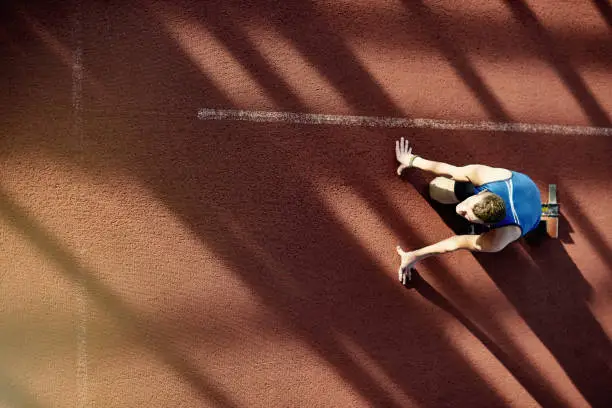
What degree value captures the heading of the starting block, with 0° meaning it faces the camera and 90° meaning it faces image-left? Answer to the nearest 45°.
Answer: approximately 90°

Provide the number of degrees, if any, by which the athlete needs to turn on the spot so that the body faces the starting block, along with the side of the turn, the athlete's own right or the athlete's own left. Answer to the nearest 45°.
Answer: approximately 135° to the athlete's own right

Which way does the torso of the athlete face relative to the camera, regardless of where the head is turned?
to the viewer's left

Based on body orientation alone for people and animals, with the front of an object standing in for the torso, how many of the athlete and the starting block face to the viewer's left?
2
